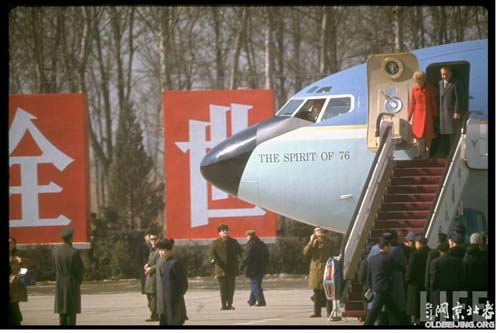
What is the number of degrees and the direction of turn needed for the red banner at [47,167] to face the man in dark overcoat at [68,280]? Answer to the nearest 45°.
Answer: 0° — it already faces them

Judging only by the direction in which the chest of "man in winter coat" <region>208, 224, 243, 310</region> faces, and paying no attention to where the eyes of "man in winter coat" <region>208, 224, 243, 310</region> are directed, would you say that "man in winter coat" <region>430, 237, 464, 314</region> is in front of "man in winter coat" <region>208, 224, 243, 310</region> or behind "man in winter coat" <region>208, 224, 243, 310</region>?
in front

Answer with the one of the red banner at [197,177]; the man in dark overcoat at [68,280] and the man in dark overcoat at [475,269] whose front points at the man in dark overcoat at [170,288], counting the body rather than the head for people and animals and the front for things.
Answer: the red banner

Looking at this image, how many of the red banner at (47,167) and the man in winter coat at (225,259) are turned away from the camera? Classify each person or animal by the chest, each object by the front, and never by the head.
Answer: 0

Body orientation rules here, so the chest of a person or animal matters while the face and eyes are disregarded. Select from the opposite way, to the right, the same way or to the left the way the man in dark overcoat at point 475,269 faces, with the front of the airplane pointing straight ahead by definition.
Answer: to the right

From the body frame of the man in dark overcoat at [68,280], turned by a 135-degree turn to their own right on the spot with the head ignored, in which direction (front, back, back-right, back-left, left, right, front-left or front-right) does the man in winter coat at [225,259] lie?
left

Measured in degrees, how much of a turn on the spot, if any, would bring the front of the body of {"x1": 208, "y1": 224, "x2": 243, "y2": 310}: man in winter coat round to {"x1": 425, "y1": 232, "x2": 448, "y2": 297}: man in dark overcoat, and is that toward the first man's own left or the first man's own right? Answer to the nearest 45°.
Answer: approximately 45° to the first man's own left

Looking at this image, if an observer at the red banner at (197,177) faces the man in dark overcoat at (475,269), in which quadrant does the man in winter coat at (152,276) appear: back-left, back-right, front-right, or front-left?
front-right

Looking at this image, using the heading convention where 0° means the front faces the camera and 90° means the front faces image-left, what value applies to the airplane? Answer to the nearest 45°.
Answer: approximately 90°

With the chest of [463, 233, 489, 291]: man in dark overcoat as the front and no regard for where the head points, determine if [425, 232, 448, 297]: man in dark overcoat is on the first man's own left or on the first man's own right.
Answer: on the first man's own left

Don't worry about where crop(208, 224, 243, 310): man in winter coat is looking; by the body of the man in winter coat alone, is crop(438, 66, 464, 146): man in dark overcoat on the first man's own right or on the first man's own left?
on the first man's own left

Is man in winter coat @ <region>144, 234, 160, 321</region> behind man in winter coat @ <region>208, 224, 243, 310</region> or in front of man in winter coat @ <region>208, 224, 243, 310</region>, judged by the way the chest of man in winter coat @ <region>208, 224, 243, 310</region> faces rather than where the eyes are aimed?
in front

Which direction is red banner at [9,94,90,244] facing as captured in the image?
toward the camera
